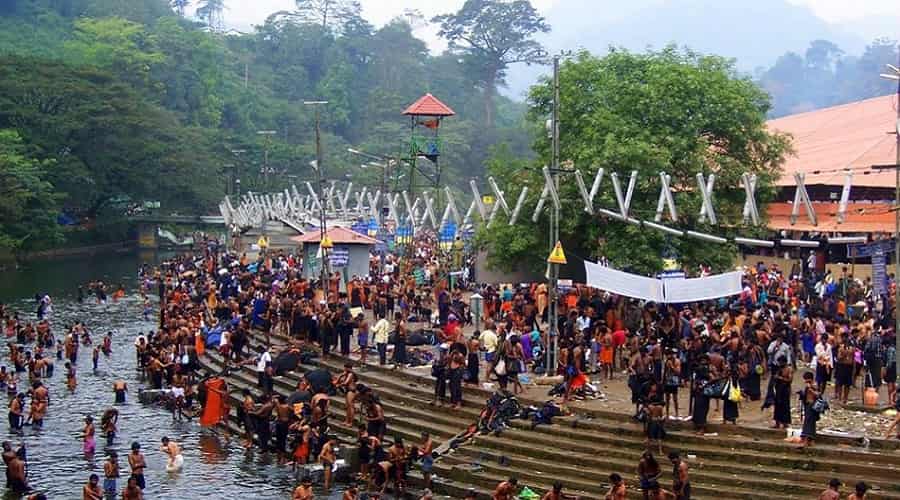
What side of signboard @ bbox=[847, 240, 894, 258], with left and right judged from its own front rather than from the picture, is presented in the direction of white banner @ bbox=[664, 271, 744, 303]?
right

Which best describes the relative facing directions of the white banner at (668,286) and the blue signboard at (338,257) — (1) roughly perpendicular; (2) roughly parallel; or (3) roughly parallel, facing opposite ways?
roughly parallel

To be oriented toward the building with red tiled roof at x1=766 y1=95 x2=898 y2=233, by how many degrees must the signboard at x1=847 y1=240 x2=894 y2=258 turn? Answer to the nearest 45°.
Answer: approximately 180°

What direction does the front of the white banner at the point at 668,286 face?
toward the camera

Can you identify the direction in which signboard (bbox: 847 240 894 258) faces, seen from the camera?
facing the viewer

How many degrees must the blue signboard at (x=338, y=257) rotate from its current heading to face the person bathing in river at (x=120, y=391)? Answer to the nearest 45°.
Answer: approximately 45° to its right

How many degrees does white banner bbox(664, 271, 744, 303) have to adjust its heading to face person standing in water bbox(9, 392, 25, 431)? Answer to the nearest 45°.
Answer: approximately 90° to its right

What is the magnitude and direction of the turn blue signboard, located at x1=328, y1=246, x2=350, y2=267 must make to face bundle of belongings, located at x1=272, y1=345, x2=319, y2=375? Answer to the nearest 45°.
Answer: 0° — it already faces it

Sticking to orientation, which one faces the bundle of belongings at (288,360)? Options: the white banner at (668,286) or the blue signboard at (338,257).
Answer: the blue signboard

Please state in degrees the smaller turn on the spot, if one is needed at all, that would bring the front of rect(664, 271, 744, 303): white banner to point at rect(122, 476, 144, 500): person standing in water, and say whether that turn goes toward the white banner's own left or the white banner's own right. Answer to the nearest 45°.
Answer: approximately 45° to the white banner's own right

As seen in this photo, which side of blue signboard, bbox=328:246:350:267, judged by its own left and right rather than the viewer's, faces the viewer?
front

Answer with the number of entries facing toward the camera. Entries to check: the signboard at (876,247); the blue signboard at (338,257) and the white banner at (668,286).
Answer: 3

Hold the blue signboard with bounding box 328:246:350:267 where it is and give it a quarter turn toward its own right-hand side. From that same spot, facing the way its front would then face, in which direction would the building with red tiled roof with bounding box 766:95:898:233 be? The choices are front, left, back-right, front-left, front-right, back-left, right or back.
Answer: back

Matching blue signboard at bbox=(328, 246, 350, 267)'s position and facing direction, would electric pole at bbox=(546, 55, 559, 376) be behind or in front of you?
in front

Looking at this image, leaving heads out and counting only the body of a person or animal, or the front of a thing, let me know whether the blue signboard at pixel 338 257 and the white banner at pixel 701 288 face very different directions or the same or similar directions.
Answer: same or similar directions
